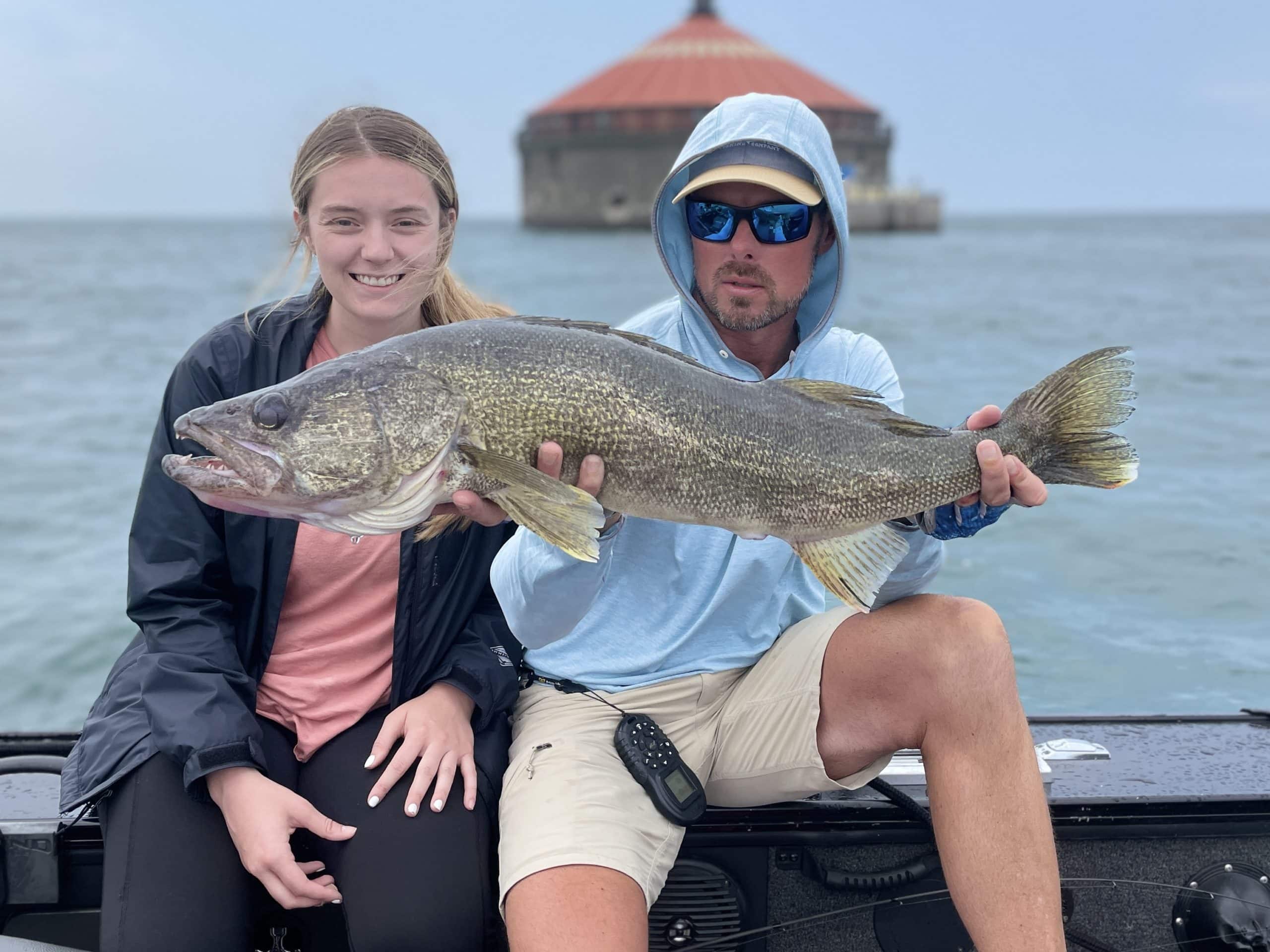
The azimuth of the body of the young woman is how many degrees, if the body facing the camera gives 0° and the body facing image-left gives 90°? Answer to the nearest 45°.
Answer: approximately 0°

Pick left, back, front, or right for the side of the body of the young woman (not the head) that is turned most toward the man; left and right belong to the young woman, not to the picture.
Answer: left

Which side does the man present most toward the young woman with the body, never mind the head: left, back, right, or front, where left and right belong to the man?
right

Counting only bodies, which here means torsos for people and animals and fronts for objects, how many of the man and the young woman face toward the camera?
2

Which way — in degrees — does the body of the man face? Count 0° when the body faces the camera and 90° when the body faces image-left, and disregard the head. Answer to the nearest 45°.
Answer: approximately 0°
